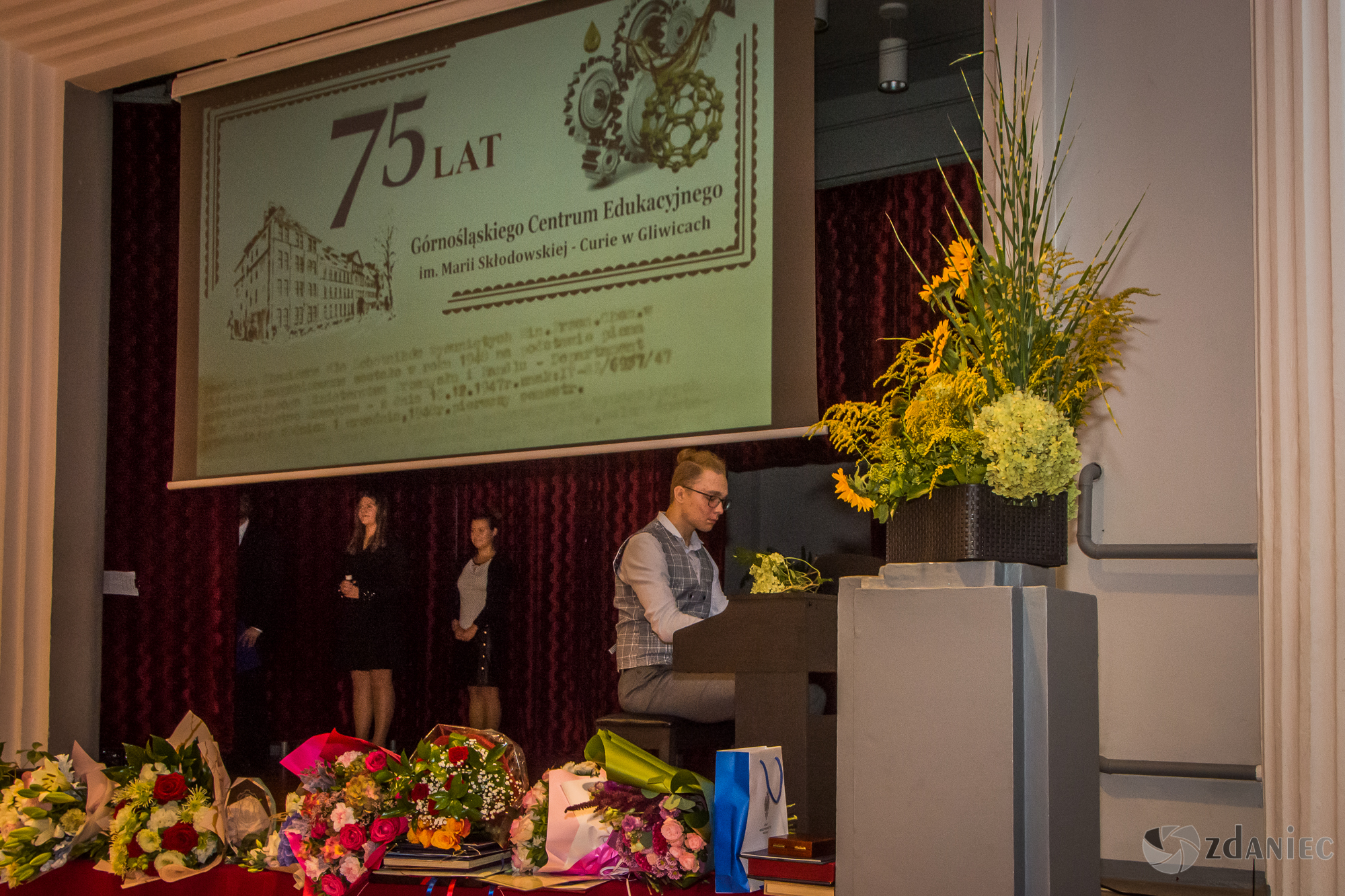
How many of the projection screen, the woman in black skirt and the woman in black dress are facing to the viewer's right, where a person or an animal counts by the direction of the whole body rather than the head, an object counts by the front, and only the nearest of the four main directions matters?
0

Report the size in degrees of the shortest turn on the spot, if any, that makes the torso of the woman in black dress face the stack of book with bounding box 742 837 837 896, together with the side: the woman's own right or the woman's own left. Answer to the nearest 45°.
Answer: approximately 45° to the woman's own left

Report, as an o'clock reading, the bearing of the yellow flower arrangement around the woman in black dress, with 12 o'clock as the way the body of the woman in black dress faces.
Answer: The yellow flower arrangement is roughly at 10 o'clock from the woman in black dress.

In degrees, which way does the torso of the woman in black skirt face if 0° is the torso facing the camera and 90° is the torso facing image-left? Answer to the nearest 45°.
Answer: approximately 45°

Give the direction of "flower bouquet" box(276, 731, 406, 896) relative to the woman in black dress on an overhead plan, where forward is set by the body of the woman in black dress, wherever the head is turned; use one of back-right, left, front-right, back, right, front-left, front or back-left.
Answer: front-left

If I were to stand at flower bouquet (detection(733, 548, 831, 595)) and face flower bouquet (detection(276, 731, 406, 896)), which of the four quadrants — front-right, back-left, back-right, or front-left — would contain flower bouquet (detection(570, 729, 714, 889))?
front-left

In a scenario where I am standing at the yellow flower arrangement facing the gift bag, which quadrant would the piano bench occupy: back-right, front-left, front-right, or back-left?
front-right

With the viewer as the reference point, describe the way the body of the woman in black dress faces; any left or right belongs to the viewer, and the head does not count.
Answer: facing the viewer and to the left of the viewer

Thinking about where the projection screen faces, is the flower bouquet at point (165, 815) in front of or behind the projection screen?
in front

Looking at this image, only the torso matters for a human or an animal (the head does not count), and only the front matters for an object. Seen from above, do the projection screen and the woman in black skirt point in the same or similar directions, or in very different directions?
same or similar directions

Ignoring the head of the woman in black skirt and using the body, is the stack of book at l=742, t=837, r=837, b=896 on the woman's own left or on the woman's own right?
on the woman's own left
